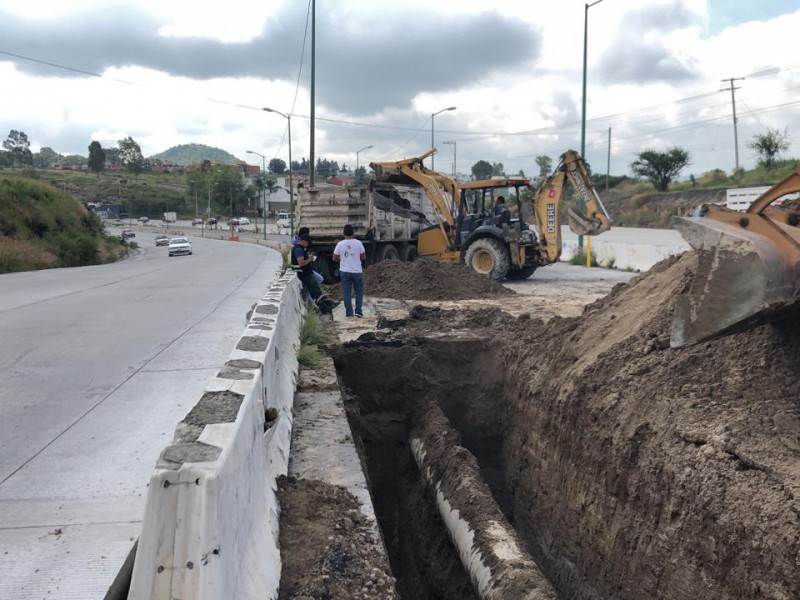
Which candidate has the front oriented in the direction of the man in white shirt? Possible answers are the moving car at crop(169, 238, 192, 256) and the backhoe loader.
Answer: the moving car

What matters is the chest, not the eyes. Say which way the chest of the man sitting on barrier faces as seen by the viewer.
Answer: to the viewer's right

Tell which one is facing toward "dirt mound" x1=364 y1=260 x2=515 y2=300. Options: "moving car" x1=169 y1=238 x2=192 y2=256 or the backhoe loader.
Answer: the moving car

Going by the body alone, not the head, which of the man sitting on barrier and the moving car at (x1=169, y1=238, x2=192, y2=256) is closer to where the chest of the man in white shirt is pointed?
the moving car

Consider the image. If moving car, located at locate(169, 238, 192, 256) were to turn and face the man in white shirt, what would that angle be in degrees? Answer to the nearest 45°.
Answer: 0° — it already faces them

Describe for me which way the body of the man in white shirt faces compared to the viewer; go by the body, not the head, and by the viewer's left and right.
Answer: facing away from the viewer

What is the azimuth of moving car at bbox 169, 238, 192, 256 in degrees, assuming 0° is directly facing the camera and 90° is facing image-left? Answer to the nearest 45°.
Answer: approximately 0°

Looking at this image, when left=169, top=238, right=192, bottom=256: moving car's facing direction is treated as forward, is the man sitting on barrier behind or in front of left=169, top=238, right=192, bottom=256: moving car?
in front

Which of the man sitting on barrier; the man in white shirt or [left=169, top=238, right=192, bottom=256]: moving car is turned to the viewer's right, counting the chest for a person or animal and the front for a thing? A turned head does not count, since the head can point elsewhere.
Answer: the man sitting on barrier

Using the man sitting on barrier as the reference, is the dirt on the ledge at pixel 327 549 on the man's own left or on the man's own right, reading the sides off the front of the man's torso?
on the man's own right
